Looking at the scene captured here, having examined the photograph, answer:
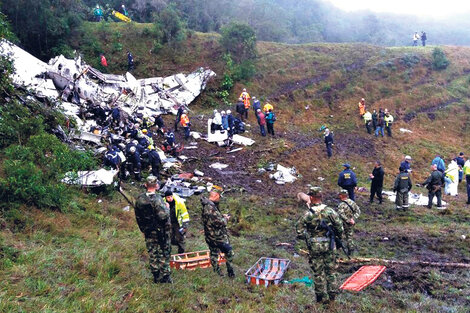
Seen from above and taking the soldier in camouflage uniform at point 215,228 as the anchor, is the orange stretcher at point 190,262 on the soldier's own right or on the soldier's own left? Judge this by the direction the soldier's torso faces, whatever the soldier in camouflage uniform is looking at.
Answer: on the soldier's own left

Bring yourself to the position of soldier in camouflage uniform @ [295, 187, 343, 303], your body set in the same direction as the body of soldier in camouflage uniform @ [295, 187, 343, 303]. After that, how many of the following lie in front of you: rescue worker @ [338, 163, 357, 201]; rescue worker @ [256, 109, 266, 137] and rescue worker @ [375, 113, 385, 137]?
3

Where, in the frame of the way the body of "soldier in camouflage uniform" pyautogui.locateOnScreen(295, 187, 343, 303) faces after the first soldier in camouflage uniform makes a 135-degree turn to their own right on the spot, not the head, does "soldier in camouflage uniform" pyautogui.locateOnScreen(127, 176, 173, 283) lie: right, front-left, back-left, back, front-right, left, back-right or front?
back-right

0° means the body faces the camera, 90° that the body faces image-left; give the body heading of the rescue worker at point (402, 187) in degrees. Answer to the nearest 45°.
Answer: approximately 180°

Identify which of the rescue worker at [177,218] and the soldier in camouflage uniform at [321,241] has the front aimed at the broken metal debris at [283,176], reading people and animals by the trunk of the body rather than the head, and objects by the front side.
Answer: the soldier in camouflage uniform

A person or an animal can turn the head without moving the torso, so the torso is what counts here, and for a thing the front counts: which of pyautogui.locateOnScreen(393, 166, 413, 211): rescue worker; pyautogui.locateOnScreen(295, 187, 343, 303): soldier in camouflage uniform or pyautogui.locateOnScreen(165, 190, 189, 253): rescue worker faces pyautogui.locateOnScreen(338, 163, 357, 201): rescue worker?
the soldier in camouflage uniform

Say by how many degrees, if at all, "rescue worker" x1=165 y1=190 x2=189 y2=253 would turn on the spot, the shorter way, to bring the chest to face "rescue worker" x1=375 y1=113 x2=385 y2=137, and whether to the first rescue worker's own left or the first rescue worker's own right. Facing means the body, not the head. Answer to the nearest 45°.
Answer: approximately 180°

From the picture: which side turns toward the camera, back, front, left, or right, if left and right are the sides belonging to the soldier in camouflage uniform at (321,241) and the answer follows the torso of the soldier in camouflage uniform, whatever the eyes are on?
back

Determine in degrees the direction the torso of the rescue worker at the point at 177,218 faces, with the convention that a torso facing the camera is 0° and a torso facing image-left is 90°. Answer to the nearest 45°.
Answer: approximately 45°
